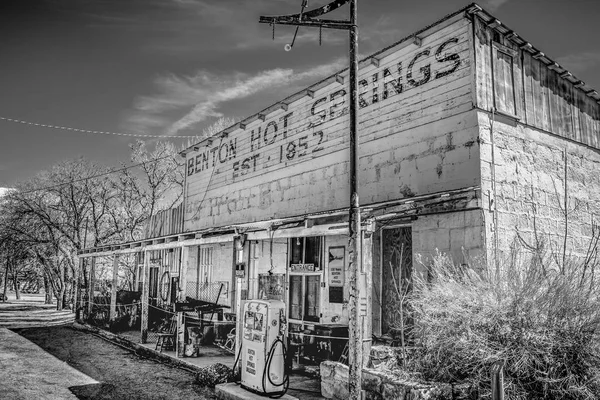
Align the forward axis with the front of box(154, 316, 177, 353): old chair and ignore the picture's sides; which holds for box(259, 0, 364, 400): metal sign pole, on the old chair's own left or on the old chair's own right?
on the old chair's own left

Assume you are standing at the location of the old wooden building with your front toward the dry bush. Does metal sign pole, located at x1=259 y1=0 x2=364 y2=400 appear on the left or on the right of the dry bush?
right

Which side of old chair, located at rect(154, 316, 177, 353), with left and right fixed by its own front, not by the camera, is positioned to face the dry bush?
left

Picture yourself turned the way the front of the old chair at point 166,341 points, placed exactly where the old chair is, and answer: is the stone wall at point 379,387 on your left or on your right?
on your left
